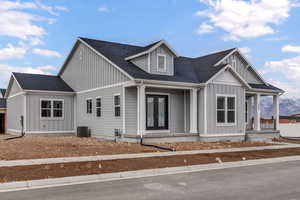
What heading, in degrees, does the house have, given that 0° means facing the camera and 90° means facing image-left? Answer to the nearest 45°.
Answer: approximately 315°
